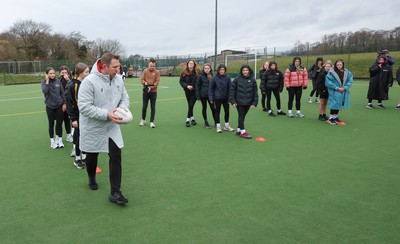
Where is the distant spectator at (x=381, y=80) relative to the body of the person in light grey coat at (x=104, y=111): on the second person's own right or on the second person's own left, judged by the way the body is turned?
on the second person's own left

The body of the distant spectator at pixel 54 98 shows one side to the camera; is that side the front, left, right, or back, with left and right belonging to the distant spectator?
front

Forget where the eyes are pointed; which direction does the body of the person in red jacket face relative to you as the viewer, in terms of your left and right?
facing the viewer

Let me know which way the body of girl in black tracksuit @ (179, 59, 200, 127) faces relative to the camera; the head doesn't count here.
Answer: toward the camera

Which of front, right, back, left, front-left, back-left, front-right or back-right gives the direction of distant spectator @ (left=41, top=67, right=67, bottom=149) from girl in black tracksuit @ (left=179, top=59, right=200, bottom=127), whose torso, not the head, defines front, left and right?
front-right

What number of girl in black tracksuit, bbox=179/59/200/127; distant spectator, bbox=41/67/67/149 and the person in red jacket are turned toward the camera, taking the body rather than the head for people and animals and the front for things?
3

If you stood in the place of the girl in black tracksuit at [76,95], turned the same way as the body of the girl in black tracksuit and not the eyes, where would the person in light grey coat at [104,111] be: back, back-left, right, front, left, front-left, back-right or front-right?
right

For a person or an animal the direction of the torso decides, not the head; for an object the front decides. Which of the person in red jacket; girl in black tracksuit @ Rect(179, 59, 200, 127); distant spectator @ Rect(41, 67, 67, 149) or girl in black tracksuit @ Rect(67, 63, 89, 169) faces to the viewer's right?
girl in black tracksuit @ Rect(67, 63, 89, 169)

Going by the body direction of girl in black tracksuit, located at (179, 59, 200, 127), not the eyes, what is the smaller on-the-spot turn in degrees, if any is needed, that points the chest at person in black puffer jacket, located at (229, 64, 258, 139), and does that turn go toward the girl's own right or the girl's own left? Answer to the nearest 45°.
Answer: approximately 45° to the girl's own left

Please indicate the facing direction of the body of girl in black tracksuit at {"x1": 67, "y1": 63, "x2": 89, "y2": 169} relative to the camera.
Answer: to the viewer's right

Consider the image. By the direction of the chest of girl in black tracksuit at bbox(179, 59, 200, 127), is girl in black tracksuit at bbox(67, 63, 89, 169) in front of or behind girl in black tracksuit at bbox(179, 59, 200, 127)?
in front

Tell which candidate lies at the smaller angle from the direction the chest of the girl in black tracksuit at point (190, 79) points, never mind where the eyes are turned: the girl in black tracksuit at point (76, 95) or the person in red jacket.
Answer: the girl in black tracksuit
